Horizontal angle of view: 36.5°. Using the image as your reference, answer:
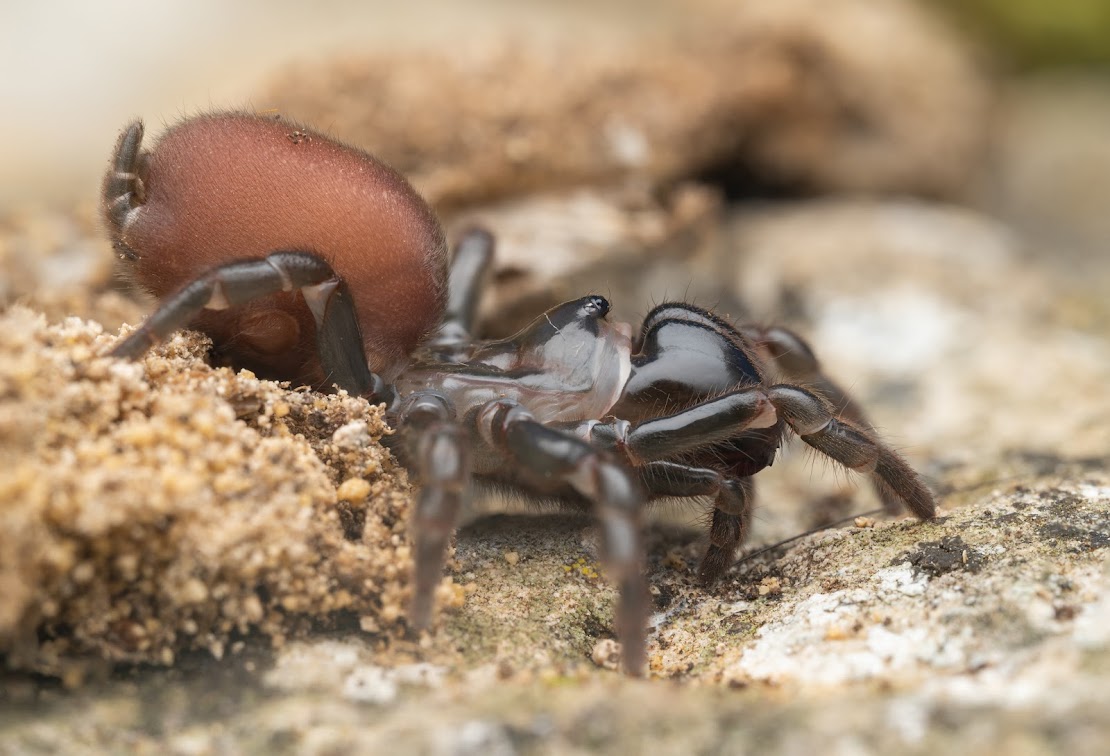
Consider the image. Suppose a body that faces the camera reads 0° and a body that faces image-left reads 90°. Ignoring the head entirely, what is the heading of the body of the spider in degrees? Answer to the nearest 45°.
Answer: approximately 270°
